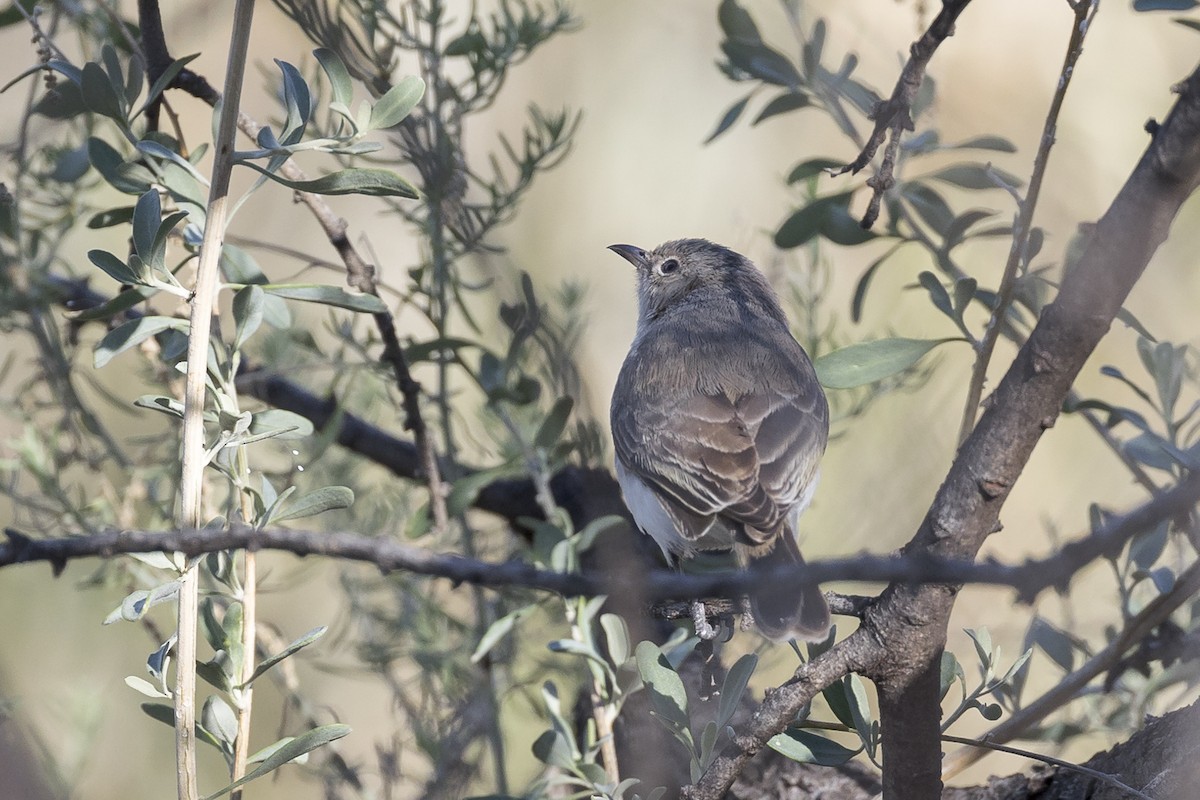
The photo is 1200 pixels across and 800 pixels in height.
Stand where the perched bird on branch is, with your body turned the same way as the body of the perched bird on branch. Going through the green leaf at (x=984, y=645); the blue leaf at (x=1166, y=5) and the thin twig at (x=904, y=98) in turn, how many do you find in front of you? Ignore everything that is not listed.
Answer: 0

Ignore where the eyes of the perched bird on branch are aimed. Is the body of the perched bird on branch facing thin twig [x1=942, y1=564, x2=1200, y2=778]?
no

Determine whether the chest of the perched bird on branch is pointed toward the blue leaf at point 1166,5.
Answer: no

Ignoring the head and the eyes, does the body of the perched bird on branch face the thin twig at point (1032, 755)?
no

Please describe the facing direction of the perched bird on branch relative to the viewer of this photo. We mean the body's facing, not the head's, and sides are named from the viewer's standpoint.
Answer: facing away from the viewer and to the left of the viewer

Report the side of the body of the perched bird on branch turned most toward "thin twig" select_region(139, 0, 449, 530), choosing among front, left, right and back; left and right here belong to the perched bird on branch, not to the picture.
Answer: left
